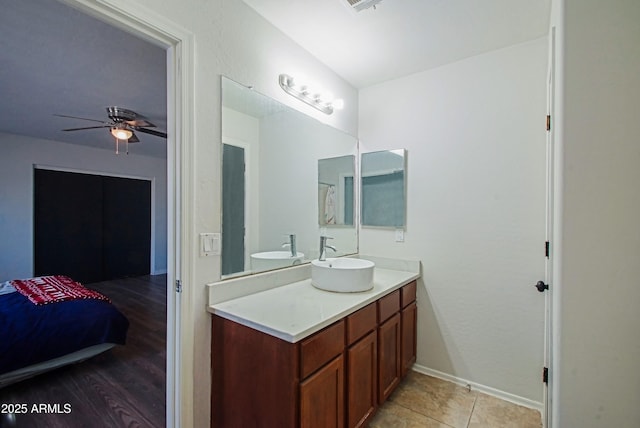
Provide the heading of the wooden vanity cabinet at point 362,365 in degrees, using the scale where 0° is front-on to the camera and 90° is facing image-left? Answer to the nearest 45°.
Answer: approximately 315°

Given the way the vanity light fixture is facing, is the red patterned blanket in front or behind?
behind

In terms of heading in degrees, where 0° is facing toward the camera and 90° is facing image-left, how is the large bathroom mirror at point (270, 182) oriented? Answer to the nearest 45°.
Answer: approximately 315°

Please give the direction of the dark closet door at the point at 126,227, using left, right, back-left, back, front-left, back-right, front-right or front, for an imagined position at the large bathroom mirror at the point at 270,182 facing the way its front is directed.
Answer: back

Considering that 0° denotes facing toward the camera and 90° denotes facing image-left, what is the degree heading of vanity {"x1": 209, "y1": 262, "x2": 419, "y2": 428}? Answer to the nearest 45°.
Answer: approximately 315°

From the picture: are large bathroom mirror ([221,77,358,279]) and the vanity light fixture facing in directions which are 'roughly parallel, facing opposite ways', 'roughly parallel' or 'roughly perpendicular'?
roughly parallel

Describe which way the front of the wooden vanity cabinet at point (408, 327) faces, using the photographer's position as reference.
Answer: facing to the right of the viewer
